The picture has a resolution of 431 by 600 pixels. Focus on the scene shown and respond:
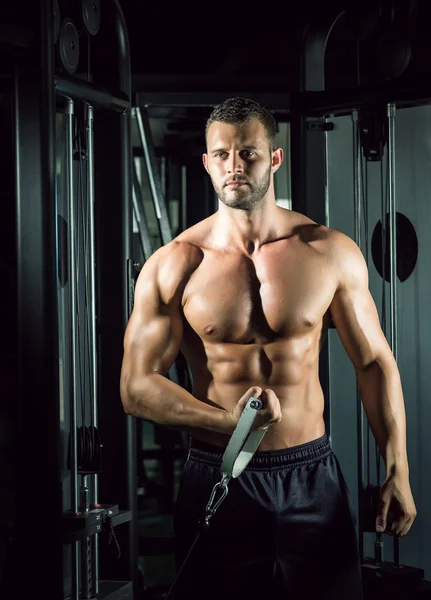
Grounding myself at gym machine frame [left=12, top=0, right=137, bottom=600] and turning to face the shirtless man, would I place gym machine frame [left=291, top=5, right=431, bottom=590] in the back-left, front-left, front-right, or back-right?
front-left

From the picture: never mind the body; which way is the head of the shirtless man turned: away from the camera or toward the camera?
toward the camera

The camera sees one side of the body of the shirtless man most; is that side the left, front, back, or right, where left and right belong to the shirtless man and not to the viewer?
front

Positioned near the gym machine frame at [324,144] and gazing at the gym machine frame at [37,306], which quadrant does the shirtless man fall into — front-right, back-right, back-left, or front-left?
front-left
